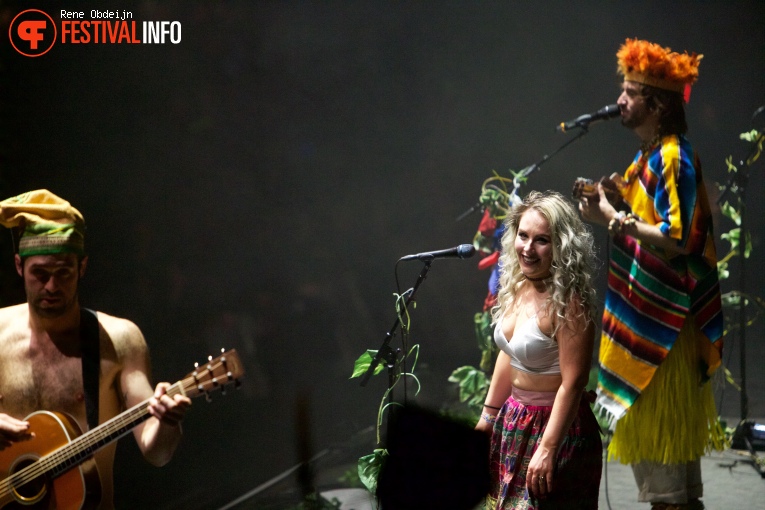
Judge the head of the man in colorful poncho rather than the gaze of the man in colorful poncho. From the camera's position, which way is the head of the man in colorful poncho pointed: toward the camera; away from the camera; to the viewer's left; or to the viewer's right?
to the viewer's left

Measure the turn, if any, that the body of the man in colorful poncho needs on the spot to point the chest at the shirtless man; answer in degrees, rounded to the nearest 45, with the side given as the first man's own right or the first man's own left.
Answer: approximately 45° to the first man's own left

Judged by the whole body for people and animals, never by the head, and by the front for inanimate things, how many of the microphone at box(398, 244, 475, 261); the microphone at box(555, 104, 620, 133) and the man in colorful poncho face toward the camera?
0

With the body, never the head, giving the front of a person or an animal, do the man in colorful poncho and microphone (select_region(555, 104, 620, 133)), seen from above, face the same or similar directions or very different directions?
very different directions

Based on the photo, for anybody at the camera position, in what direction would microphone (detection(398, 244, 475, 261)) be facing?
facing to the right of the viewer

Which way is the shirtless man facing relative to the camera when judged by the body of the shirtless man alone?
toward the camera

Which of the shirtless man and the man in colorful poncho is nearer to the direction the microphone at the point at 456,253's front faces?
the man in colorful poncho

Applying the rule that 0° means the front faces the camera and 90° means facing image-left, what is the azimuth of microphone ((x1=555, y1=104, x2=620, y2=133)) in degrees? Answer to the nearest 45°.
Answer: approximately 270°

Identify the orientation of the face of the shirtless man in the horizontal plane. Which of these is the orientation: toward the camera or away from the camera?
toward the camera

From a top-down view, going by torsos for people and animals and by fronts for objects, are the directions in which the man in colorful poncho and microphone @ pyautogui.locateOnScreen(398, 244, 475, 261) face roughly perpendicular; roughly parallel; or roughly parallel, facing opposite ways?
roughly parallel, facing opposite ways

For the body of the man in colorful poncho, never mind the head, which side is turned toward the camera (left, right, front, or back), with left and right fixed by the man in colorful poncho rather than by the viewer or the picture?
left
